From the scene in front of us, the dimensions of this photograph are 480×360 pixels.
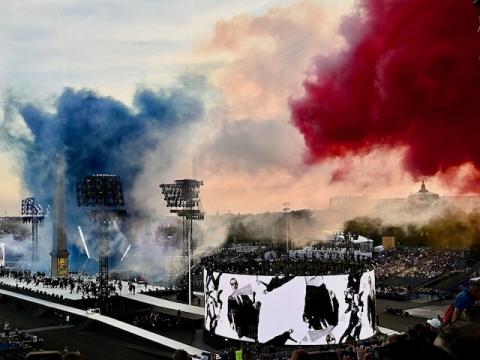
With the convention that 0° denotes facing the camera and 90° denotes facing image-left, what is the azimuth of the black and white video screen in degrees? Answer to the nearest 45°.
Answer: approximately 0°

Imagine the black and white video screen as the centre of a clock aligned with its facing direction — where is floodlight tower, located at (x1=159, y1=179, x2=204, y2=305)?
The floodlight tower is roughly at 5 o'clock from the black and white video screen.
